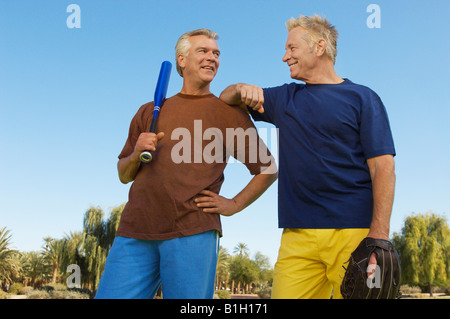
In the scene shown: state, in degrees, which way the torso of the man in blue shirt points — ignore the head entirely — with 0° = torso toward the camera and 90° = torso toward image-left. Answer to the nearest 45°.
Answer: approximately 45°

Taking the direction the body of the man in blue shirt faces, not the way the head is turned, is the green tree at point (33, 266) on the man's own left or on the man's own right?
on the man's own right

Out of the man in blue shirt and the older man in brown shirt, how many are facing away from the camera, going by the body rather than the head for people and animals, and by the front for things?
0

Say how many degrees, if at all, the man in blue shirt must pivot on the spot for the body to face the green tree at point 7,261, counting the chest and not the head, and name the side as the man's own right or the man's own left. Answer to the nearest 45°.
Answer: approximately 90° to the man's own right

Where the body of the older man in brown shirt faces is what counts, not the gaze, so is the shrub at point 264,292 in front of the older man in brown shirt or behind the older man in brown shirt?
behind

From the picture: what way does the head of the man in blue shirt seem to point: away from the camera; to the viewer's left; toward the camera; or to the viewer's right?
to the viewer's left

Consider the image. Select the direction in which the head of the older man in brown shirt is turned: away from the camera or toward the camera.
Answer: toward the camera

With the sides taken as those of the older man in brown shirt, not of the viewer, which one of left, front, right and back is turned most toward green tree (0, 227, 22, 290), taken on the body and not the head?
back

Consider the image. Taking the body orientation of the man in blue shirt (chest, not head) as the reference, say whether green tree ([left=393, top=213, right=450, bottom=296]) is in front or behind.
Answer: behind

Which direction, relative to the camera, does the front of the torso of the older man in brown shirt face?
toward the camera

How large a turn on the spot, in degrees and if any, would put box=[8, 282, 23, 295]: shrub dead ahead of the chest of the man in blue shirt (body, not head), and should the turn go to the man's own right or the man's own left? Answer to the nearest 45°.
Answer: approximately 90° to the man's own right

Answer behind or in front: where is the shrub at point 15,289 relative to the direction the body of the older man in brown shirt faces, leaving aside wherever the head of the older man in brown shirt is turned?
behind
